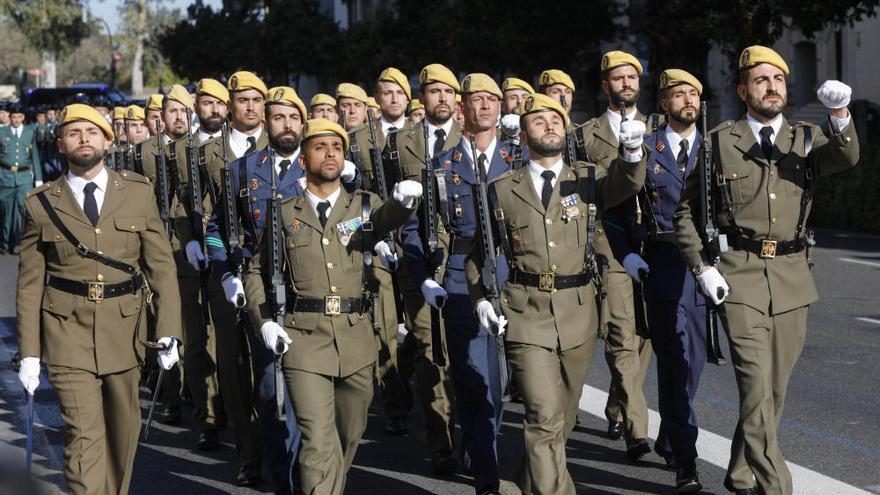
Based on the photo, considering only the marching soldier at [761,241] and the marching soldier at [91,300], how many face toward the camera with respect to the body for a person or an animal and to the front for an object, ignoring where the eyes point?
2

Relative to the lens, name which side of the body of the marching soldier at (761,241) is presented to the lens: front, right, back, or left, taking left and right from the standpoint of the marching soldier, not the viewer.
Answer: front

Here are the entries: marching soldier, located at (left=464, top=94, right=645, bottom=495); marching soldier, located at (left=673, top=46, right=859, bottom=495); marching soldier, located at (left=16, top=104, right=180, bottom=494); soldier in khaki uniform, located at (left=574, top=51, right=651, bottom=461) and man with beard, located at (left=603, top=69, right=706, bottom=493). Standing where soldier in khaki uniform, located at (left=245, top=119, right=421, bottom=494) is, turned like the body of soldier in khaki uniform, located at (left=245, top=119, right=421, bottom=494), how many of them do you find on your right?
1

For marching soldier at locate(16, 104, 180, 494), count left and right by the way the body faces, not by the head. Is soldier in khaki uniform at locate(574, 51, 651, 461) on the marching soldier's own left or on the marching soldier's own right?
on the marching soldier's own left

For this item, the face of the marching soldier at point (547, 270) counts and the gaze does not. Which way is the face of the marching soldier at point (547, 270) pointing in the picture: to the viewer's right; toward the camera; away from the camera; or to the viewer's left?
toward the camera

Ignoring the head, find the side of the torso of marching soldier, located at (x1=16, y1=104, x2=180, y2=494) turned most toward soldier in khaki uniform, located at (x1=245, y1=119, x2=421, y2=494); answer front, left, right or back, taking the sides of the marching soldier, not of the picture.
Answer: left

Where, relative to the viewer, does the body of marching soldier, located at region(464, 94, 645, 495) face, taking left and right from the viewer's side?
facing the viewer

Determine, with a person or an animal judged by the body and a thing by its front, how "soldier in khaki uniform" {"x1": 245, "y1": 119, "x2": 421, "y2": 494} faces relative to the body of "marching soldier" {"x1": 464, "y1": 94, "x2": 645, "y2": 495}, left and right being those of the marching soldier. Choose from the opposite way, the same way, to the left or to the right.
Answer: the same way

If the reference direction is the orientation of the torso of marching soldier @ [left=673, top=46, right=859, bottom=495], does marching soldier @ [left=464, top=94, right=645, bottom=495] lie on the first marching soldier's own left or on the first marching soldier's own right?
on the first marching soldier's own right

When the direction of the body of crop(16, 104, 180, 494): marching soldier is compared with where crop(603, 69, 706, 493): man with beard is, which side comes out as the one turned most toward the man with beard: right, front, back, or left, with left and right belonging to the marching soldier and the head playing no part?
left

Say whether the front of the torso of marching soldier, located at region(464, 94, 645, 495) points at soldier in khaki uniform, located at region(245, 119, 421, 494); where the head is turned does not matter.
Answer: no

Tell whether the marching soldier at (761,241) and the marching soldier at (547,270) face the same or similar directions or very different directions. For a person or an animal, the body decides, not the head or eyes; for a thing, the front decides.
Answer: same or similar directions

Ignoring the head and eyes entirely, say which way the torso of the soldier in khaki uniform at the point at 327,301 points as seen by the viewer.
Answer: toward the camera

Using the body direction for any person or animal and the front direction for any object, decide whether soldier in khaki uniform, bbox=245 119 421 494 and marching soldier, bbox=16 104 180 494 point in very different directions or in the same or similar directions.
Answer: same or similar directions

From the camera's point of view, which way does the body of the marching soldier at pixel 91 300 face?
toward the camera

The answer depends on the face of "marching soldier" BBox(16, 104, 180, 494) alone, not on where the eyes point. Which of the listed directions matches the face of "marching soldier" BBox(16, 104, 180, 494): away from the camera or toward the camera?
toward the camera
